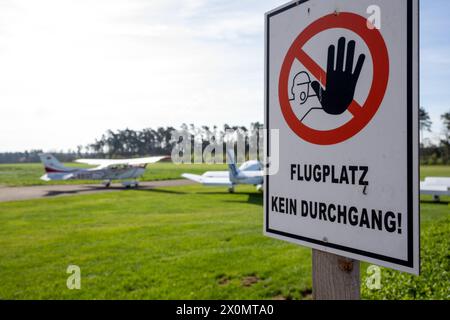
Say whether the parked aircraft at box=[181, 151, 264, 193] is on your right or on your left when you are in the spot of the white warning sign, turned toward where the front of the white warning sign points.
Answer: on your right

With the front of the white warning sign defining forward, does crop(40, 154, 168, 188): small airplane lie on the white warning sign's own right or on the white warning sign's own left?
on the white warning sign's own right

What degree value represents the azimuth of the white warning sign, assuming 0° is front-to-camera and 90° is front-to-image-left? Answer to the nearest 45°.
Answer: approximately 45°

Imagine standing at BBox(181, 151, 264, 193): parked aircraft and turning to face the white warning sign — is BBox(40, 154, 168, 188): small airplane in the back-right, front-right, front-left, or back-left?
back-right
